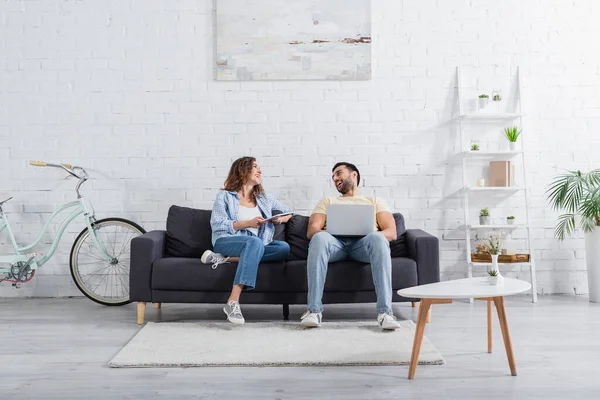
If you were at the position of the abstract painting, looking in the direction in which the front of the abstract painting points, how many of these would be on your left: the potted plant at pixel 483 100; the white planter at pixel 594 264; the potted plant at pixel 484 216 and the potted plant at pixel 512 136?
4

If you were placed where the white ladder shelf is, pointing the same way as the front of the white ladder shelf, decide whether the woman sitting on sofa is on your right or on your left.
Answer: on your right

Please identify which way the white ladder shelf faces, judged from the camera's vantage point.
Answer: facing the viewer

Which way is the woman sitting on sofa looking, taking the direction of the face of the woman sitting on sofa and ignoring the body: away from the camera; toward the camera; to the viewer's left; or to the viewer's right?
to the viewer's right

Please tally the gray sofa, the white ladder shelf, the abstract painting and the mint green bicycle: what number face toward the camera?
3

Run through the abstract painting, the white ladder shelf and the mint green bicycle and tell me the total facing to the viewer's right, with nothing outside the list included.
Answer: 1

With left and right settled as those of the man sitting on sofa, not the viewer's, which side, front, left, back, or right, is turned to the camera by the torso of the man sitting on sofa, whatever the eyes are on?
front

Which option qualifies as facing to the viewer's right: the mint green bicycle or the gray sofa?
the mint green bicycle

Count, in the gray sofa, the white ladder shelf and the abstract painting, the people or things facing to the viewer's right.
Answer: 0

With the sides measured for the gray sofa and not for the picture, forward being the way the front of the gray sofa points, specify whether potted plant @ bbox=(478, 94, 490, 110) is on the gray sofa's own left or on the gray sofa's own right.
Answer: on the gray sofa's own left

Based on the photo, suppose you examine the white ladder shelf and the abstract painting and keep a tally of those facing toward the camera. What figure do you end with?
2

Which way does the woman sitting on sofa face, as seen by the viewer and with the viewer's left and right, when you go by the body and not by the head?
facing the viewer and to the right of the viewer

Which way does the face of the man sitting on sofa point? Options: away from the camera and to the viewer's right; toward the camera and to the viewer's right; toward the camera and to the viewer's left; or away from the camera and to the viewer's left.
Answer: toward the camera and to the viewer's left

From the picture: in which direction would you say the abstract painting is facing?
toward the camera

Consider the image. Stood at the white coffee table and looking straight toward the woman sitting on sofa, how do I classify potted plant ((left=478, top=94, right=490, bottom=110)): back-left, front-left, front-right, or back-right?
front-right

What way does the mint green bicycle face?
to the viewer's right

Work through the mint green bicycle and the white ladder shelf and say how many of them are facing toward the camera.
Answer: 1
